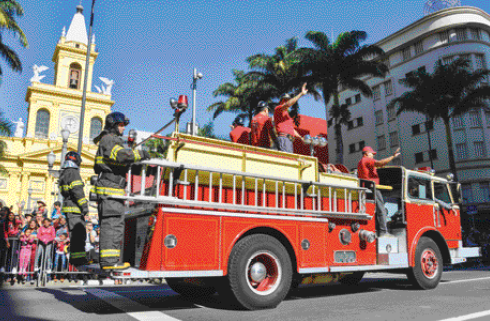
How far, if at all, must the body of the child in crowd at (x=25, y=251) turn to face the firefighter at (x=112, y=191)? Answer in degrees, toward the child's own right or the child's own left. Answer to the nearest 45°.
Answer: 0° — they already face them

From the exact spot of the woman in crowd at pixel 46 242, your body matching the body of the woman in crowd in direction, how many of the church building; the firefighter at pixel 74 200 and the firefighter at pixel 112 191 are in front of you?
2

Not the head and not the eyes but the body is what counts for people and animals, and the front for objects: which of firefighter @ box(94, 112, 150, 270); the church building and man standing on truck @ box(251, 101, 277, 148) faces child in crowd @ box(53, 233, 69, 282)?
the church building

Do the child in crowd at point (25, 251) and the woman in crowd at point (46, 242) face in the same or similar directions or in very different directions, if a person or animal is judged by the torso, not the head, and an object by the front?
same or similar directions

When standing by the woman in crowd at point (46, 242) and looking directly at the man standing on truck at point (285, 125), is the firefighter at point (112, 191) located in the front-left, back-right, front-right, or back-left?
front-right

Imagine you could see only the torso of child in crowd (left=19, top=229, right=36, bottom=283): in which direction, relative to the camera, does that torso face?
toward the camera

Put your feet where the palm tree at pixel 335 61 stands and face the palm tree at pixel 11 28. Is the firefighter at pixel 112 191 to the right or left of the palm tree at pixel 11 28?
left

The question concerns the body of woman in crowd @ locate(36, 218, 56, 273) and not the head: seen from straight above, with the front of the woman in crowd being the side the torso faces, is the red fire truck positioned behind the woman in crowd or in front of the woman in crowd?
in front

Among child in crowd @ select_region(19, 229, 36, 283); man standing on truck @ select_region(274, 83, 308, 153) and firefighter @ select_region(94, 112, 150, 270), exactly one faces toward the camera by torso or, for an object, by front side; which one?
the child in crowd

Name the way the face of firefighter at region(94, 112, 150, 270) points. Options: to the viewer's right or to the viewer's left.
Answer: to the viewer's right

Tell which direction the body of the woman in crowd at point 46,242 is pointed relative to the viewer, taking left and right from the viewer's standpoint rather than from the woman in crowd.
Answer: facing the viewer

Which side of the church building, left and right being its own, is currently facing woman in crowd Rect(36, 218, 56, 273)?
front
